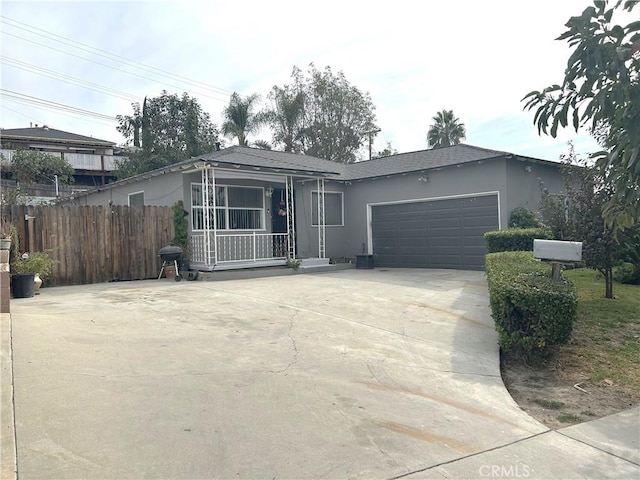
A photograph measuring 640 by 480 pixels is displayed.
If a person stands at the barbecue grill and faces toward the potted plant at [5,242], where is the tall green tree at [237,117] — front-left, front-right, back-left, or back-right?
back-right

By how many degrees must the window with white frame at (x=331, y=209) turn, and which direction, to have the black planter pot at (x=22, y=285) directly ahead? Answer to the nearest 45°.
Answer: approximately 45° to its right

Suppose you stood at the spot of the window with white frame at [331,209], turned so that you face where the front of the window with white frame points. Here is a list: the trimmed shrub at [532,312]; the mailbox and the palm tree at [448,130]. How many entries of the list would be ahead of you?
2

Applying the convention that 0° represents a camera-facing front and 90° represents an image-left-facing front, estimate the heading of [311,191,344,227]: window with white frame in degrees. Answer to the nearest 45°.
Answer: approximately 0°

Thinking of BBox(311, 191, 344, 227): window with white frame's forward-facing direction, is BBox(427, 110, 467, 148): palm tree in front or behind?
behind

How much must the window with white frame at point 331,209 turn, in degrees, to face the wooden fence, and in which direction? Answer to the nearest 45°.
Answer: approximately 45° to its right

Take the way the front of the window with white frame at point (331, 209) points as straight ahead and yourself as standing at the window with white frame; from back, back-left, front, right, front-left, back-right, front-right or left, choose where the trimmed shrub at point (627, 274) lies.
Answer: front-left

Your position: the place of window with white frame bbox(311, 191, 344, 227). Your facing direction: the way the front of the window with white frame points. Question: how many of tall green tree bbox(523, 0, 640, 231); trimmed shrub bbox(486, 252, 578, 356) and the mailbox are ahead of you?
3

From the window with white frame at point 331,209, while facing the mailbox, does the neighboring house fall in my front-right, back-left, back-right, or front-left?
back-right

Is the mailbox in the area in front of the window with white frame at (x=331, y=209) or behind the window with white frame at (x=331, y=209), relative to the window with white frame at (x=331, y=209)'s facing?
in front

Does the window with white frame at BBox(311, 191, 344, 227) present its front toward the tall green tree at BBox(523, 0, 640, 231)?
yes

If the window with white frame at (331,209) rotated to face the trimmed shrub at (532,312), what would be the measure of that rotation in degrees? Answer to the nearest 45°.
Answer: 0° — it already faces it

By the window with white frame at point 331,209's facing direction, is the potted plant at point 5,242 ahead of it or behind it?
ahead

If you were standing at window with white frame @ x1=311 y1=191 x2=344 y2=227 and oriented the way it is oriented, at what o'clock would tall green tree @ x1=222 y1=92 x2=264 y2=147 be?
The tall green tree is roughly at 5 o'clock from the window with white frame.

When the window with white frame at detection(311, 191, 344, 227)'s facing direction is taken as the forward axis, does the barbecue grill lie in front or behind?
in front

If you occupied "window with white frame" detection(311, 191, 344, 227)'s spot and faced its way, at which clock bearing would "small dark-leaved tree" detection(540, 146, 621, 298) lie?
The small dark-leaved tree is roughly at 11 o'clock from the window with white frame.
